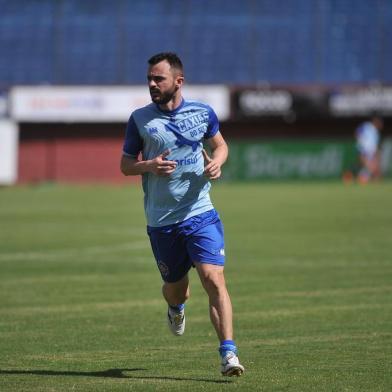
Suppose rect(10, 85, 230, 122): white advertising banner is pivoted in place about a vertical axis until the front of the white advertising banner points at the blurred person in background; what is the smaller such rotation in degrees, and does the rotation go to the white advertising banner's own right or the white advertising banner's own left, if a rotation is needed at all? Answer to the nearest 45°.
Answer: approximately 90° to the white advertising banner's own left

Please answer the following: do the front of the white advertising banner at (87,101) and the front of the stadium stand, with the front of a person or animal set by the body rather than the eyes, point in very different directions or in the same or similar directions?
same or similar directions

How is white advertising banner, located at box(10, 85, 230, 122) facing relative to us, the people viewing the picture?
facing the viewer

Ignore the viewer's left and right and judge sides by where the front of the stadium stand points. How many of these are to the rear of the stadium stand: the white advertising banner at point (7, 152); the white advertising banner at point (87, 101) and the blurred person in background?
0

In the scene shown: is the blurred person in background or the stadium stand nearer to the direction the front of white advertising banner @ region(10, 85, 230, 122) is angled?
the blurred person in background

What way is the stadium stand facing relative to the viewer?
toward the camera
